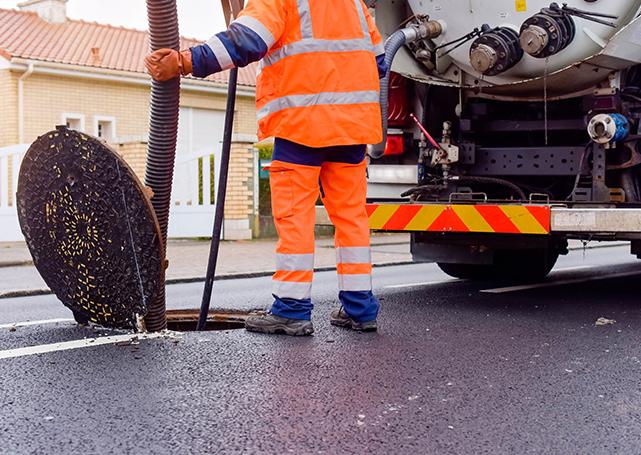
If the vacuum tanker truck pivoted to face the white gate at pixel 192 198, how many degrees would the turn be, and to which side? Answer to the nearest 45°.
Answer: approximately 45° to its left

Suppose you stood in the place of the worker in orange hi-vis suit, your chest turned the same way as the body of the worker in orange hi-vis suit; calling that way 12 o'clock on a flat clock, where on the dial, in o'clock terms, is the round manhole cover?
The round manhole cover is roughly at 10 o'clock from the worker in orange hi-vis suit.

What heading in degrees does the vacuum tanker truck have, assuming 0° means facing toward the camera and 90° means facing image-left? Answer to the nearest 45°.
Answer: approximately 180°

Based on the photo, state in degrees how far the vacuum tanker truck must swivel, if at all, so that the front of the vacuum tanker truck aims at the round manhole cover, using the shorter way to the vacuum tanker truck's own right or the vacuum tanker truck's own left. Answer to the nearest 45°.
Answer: approximately 135° to the vacuum tanker truck's own left

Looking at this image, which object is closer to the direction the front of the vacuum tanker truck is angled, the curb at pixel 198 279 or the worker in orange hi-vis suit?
the curb

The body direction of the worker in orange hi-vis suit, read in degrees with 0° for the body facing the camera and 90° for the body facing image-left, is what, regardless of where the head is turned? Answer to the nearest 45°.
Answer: approximately 135°

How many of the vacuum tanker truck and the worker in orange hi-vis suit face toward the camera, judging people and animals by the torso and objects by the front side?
0

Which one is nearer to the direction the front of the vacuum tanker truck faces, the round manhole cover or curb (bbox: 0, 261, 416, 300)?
the curb

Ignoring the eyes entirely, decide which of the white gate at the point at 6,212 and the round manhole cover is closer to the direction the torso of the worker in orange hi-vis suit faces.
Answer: the white gate
